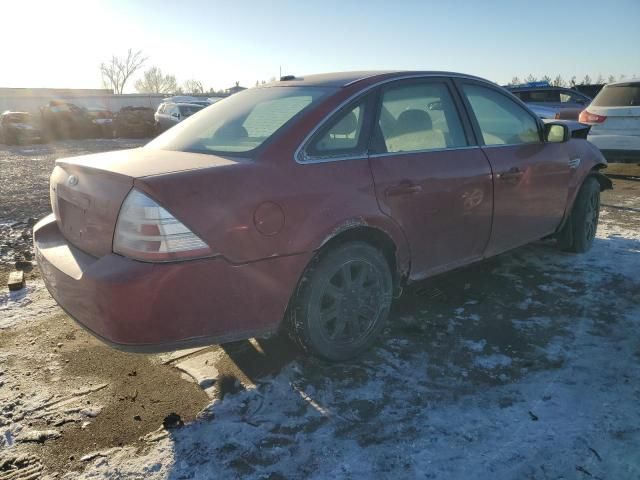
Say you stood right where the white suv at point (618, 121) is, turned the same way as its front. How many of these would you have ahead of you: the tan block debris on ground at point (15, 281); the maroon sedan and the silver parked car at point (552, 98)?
1

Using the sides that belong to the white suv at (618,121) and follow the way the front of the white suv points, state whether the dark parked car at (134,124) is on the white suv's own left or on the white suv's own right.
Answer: on the white suv's own left

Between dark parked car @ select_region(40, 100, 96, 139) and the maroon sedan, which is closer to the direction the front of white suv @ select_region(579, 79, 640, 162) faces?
the dark parked car

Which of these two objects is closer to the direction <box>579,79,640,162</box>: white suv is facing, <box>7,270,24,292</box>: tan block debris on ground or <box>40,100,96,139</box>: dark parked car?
the dark parked car

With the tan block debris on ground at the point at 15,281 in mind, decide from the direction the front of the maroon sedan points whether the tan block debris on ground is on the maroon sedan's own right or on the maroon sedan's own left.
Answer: on the maroon sedan's own left

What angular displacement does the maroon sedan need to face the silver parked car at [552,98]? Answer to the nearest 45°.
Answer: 0° — it already faces it

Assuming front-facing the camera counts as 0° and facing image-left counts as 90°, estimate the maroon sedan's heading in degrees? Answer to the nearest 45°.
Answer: approximately 225°

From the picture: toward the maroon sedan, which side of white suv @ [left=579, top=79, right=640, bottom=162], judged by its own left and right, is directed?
back

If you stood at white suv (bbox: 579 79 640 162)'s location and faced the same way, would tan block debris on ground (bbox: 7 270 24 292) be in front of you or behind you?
behind

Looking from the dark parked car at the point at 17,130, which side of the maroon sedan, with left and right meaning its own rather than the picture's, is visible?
left

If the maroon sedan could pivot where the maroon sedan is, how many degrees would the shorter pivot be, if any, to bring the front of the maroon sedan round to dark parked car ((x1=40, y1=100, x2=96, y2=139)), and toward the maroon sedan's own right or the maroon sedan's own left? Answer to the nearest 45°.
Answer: approximately 90° to the maroon sedan's own left

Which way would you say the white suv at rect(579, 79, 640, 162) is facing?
away from the camera
